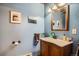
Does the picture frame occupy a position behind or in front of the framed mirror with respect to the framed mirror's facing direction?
in front

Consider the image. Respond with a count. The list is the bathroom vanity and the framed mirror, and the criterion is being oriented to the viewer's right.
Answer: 0

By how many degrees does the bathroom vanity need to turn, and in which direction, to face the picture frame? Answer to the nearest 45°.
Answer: approximately 45° to its right
